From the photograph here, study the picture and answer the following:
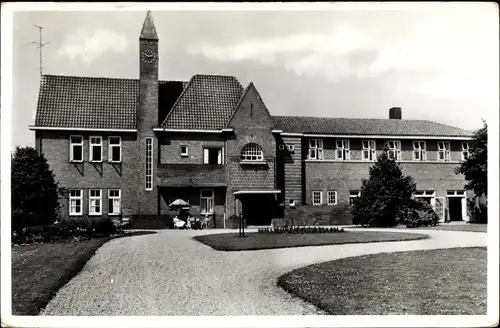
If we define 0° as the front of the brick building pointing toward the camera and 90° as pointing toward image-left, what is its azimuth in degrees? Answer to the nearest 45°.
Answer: approximately 0°
